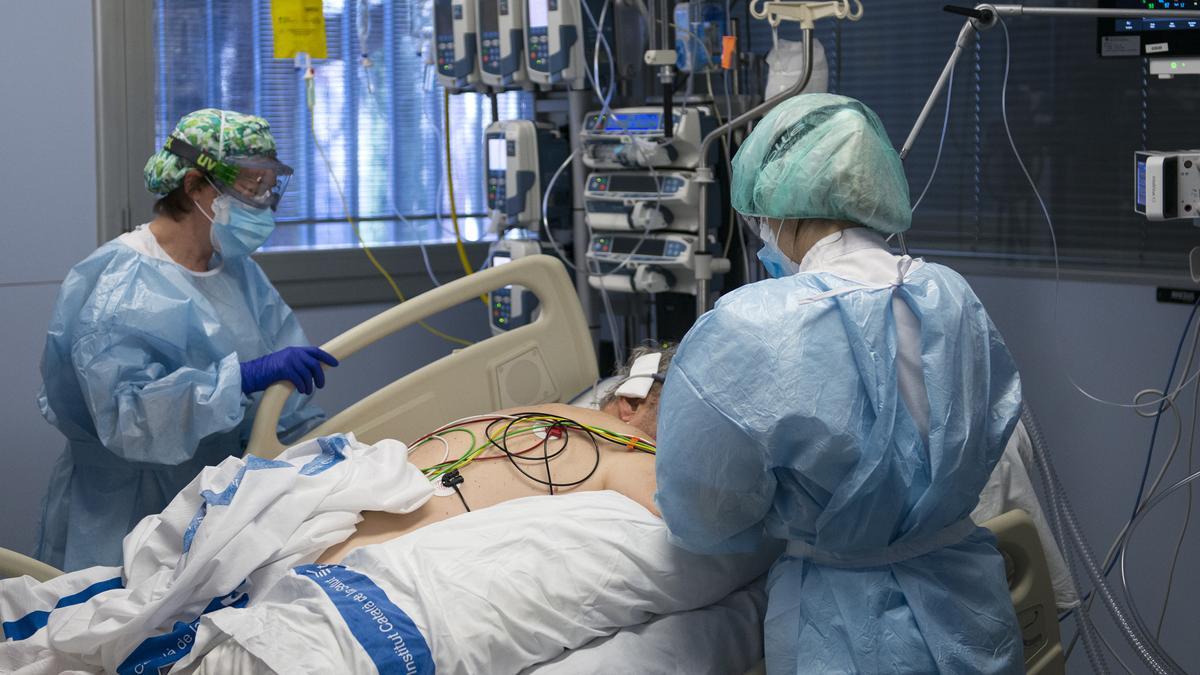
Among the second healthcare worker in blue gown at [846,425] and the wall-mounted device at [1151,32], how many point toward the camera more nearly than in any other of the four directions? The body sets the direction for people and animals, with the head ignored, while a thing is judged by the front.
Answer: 1

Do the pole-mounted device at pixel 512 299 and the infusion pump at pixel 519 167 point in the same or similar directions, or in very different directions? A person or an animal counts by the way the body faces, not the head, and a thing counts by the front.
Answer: same or similar directions

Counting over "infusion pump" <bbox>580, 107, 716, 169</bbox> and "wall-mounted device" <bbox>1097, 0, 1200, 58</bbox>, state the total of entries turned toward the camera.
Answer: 2

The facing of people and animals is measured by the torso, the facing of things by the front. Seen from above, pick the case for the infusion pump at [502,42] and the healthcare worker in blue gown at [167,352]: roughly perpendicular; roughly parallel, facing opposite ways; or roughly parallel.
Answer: roughly perpendicular

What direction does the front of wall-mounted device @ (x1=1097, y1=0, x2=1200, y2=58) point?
toward the camera

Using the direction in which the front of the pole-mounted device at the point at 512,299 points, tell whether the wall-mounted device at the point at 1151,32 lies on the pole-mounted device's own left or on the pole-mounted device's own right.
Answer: on the pole-mounted device's own left

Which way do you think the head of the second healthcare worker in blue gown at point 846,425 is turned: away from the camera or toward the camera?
away from the camera

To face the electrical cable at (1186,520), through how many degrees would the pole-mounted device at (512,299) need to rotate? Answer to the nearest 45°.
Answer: approximately 90° to its left

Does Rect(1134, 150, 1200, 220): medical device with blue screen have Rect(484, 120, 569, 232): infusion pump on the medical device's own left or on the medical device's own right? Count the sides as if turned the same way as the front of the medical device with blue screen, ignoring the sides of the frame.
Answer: on the medical device's own right
